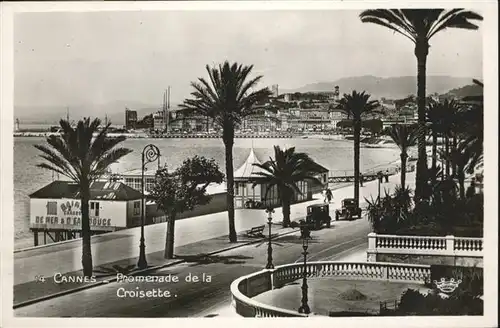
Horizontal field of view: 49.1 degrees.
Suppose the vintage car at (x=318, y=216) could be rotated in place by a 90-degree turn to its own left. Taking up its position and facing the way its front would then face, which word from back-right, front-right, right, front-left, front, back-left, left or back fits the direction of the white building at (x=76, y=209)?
back-right

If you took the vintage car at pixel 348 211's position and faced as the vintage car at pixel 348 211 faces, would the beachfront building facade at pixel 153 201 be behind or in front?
in front

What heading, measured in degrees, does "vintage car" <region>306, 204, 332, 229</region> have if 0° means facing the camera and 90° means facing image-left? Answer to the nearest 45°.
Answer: approximately 45°

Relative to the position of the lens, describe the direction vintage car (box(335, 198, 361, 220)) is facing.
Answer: facing the viewer and to the left of the viewer

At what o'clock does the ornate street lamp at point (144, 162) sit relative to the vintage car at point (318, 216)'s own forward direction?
The ornate street lamp is roughly at 1 o'clock from the vintage car.
